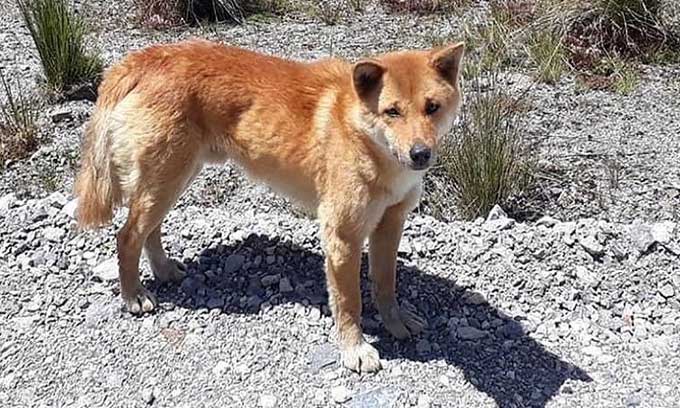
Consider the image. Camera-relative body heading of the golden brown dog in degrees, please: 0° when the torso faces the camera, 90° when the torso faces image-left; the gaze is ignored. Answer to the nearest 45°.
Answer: approximately 315°

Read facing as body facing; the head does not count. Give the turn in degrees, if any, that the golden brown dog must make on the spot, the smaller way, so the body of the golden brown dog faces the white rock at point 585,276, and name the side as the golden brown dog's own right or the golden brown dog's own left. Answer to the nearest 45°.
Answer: approximately 45° to the golden brown dog's own left

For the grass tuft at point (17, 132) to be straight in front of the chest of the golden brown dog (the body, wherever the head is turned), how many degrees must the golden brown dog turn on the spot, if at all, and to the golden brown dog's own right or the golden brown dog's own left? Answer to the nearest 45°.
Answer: approximately 180°

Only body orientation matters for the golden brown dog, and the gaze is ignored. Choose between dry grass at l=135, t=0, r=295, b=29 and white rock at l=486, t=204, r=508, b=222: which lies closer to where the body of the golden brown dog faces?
the white rock

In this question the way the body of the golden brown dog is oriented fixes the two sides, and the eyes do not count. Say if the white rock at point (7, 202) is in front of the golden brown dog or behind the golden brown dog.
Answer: behind

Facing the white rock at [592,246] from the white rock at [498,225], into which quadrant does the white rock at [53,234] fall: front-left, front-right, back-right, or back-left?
back-right

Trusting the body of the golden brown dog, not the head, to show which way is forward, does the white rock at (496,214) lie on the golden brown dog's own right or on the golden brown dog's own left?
on the golden brown dog's own left
